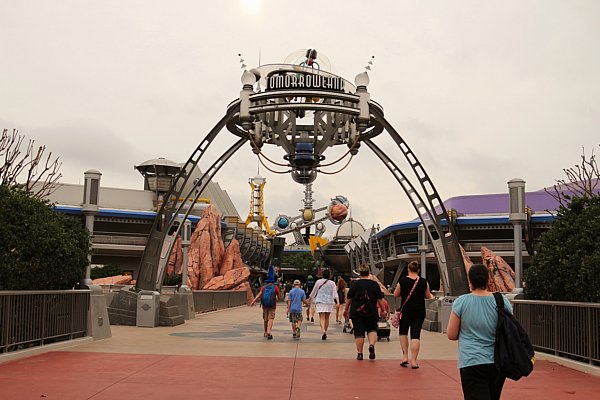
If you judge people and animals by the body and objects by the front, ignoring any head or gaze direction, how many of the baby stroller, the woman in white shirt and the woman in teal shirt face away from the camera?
3

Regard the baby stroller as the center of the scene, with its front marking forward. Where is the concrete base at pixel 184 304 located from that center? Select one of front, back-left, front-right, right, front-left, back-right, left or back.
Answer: front-left

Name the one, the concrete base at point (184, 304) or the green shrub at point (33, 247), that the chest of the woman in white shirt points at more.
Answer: the concrete base

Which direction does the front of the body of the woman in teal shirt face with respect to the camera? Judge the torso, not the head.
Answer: away from the camera

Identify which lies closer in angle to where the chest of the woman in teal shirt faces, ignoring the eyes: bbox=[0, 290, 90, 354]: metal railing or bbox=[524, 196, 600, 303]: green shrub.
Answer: the green shrub

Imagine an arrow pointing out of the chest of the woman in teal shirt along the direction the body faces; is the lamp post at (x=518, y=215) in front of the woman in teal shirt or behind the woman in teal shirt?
in front

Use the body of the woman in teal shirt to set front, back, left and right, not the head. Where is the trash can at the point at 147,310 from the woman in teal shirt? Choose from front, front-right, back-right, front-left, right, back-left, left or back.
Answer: front-left

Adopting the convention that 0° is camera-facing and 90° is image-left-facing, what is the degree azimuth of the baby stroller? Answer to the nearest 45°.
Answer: approximately 180°

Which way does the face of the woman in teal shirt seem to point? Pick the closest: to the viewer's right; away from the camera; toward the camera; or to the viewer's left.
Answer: away from the camera

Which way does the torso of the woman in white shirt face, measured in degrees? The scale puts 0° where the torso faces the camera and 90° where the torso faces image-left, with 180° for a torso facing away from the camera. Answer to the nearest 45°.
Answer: approximately 180°
